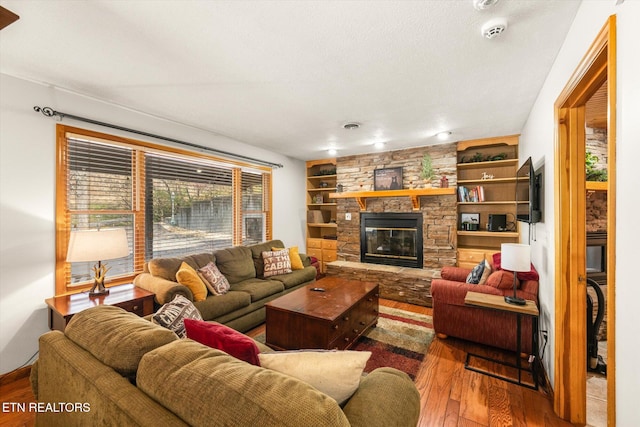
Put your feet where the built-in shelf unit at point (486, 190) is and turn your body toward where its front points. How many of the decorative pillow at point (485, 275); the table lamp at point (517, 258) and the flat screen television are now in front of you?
3

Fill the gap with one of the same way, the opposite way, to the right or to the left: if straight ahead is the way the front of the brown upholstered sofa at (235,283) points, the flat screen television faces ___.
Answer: the opposite way

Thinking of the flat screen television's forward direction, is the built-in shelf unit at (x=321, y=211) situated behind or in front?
in front

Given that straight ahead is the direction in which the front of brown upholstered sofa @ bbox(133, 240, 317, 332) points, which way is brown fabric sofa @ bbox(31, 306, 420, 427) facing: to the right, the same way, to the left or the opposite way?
to the left

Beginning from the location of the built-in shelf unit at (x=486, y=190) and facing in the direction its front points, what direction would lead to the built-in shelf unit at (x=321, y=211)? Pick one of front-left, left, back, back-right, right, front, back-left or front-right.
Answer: right

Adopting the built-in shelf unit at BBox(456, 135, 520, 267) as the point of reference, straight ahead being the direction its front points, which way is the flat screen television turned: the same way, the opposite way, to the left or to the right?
to the right

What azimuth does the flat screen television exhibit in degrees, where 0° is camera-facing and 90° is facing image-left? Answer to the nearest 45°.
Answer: approximately 90°

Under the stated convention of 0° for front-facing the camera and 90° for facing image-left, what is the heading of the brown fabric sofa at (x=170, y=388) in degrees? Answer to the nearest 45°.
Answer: approximately 225°

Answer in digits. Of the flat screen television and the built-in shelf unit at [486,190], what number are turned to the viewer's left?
1

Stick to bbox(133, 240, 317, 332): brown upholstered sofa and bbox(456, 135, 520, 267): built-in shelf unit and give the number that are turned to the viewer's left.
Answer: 0

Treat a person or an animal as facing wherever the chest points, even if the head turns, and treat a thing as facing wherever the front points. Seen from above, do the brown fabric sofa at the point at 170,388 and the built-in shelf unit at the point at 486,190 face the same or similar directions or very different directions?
very different directions

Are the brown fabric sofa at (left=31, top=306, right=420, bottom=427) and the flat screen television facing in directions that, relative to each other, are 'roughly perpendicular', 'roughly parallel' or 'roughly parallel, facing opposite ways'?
roughly perpendicular

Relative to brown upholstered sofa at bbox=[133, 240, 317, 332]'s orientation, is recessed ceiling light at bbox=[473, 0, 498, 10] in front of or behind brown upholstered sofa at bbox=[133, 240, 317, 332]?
in front

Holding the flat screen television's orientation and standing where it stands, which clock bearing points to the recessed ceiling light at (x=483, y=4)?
The recessed ceiling light is roughly at 9 o'clock from the flat screen television.

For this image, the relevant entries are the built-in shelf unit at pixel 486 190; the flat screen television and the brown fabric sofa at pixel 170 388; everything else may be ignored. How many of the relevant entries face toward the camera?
1

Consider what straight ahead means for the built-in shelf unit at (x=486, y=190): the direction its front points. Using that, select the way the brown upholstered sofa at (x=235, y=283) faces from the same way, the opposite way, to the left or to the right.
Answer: to the left
